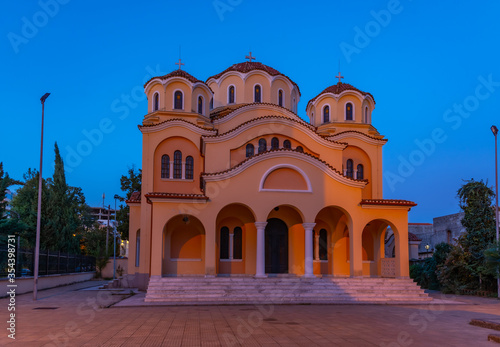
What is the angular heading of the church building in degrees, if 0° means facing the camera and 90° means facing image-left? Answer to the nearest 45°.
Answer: approximately 0°

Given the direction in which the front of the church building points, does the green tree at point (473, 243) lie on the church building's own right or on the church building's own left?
on the church building's own left

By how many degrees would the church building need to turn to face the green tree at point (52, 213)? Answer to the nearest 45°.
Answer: approximately 135° to its right

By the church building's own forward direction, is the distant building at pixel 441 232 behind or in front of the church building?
behind

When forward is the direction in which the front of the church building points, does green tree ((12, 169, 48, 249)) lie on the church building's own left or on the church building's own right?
on the church building's own right

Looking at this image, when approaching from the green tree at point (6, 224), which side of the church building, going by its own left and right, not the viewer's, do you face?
right
